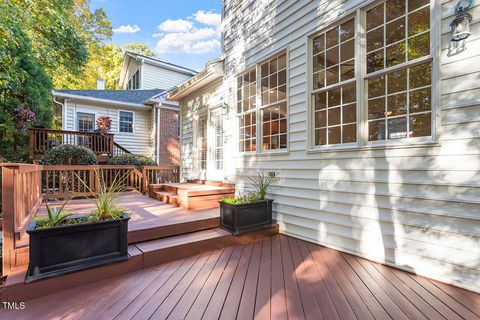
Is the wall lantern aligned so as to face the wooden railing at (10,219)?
yes

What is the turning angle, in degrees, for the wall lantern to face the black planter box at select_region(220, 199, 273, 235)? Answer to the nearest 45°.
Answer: approximately 45° to its right

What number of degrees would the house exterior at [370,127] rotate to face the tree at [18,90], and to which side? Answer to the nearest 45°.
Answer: approximately 45° to its right

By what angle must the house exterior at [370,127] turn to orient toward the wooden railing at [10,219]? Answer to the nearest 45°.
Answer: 0° — it already faces it

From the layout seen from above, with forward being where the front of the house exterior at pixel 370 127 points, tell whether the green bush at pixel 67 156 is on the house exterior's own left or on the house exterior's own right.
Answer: on the house exterior's own right

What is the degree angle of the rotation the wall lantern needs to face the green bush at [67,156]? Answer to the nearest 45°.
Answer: approximately 45° to its right

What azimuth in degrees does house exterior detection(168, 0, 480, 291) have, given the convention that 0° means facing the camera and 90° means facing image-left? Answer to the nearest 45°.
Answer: approximately 45°

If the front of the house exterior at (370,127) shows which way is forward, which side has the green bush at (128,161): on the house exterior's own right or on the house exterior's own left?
on the house exterior's own right
